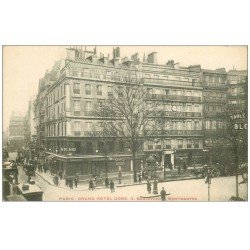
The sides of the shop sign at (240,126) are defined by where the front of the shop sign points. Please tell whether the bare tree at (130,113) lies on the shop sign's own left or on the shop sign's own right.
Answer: on the shop sign's own right

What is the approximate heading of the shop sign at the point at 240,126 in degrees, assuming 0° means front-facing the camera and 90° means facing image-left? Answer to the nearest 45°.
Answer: approximately 0°
